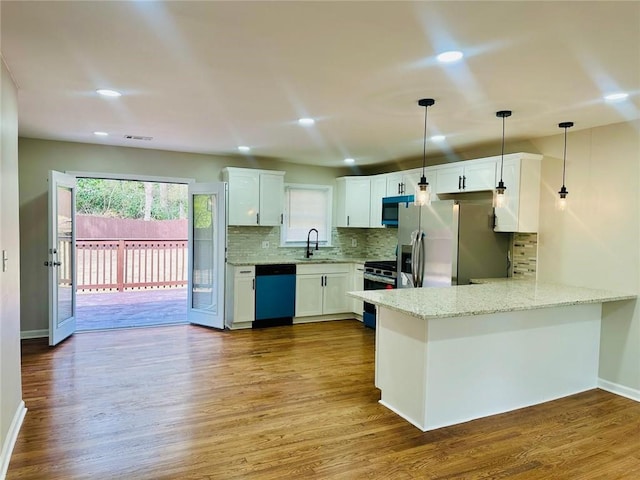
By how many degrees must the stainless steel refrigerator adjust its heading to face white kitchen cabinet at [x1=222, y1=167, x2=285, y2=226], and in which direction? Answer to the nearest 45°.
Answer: approximately 45° to its right

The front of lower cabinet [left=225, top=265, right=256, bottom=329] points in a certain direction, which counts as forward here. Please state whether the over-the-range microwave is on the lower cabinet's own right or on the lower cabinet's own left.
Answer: on the lower cabinet's own left

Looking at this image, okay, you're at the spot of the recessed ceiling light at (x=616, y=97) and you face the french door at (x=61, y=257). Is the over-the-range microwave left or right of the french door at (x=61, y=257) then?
right

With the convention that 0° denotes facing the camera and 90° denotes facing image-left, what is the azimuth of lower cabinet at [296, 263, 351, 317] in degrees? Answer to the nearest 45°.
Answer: approximately 0°

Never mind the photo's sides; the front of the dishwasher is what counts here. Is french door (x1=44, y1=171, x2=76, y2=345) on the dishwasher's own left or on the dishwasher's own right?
on the dishwasher's own right

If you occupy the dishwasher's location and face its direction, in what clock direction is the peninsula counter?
The peninsula counter is roughly at 11 o'clock from the dishwasher.

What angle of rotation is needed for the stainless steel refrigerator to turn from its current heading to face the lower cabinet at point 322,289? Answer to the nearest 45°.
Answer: approximately 90° to its right

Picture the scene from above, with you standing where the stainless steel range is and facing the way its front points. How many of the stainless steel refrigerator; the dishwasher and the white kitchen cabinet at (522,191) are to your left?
2

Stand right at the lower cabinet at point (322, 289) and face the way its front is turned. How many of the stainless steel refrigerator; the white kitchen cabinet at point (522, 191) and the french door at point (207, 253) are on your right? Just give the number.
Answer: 1

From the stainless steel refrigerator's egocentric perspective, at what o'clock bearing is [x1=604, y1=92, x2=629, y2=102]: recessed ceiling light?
The recessed ceiling light is roughly at 9 o'clock from the stainless steel refrigerator.

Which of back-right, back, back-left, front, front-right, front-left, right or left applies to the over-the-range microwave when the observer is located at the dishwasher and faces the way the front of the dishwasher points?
left
